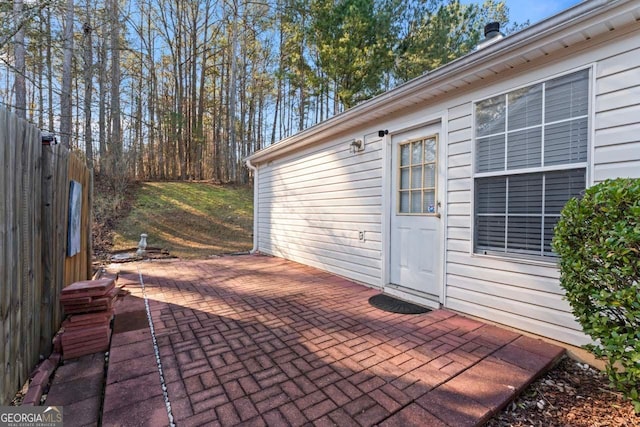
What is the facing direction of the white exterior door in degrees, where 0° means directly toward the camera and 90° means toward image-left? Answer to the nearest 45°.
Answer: approximately 45°

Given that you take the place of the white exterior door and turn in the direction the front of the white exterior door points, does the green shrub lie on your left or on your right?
on your left

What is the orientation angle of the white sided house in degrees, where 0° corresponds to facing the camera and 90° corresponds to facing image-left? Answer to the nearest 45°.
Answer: approximately 45°

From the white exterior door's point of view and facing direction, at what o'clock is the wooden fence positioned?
The wooden fence is roughly at 12 o'clock from the white exterior door.

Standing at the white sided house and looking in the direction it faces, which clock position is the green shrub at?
The green shrub is roughly at 10 o'clock from the white sided house.
